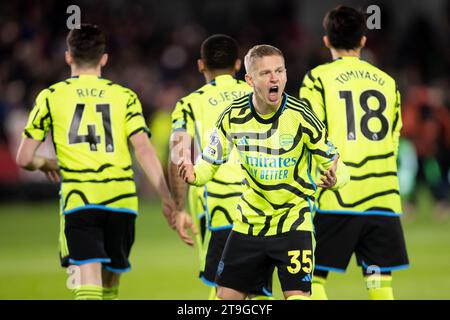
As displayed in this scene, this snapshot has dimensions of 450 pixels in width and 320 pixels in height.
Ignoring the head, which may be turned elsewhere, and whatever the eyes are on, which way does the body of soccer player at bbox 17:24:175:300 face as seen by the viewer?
away from the camera

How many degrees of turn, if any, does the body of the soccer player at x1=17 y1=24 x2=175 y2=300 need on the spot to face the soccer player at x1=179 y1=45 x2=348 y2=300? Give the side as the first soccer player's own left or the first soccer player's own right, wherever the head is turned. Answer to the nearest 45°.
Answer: approximately 135° to the first soccer player's own right

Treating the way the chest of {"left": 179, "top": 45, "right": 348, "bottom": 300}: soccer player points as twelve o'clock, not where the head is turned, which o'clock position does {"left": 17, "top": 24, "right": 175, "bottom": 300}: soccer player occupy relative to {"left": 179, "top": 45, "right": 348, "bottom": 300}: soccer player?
{"left": 17, "top": 24, "right": 175, "bottom": 300}: soccer player is roughly at 4 o'clock from {"left": 179, "top": 45, "right": 348, "bottom": 300}: soccer player.

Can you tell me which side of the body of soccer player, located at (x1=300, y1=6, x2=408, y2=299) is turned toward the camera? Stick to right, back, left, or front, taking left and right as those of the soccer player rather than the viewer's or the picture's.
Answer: back

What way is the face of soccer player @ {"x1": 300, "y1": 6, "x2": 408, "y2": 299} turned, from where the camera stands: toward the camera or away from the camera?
away from the camera

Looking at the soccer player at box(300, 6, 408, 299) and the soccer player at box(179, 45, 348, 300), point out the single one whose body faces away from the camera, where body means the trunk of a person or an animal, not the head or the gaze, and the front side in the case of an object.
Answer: the soccer player at box(300, 6, 408, 299)

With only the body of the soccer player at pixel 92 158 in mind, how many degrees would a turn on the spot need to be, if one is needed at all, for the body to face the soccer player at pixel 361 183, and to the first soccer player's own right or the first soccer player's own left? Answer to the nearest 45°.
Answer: approximately 90° to the first soccer player's own right

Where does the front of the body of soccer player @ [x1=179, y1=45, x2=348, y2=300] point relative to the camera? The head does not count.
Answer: toward the camera

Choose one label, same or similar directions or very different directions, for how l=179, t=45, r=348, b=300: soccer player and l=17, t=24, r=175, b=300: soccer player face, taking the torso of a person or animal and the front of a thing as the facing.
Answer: very different directions

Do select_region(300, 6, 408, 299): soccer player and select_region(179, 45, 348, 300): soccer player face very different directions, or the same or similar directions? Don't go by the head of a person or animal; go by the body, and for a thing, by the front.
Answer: very different directions

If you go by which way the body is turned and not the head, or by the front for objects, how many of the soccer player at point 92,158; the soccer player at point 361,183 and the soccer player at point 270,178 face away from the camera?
2
